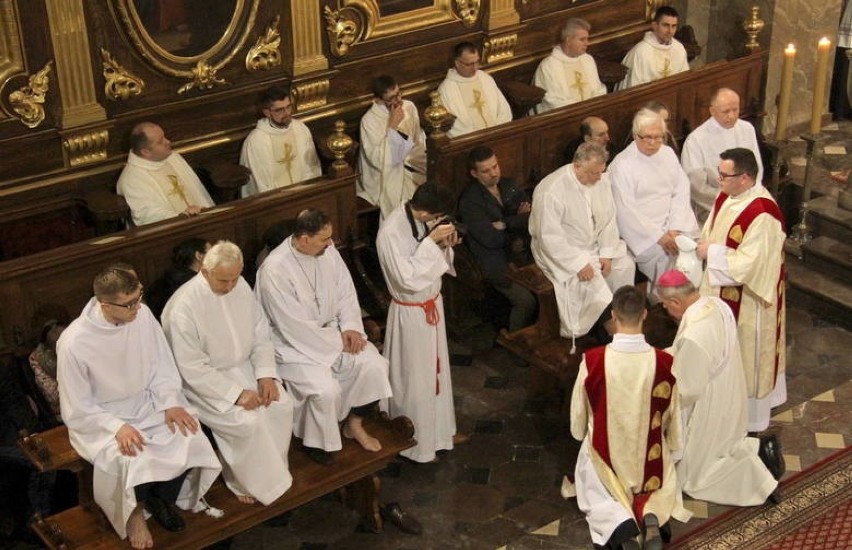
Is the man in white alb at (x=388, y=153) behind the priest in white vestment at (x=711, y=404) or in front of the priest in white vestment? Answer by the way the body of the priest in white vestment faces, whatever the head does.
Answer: in front

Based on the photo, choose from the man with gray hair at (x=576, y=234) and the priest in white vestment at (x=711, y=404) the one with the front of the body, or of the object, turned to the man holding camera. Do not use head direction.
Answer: the priest in white vestment

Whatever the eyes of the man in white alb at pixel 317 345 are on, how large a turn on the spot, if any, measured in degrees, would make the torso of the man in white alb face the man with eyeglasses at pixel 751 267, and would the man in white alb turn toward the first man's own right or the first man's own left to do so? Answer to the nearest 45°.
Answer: approximately 45° to the first man's own left

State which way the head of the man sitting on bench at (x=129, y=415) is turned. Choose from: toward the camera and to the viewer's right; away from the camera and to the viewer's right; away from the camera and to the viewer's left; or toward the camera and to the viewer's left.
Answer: toward the camera and to the viewer's right

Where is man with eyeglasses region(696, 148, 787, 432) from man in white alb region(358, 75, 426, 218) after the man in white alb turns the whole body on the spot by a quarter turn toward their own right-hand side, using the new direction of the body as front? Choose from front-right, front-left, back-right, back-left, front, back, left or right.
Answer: left

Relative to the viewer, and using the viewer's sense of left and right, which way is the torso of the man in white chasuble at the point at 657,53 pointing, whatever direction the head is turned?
facing the viewer and to the right of the viewer

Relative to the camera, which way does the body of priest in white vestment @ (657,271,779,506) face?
to the viewer's left

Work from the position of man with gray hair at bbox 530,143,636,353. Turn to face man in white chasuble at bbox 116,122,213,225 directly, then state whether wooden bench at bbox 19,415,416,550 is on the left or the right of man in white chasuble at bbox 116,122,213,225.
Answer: left

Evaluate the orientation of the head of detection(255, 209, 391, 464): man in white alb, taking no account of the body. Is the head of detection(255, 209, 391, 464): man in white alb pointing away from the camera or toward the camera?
toward the camera

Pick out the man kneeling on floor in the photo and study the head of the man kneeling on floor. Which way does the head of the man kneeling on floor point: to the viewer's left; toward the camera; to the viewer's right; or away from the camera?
away from the camera

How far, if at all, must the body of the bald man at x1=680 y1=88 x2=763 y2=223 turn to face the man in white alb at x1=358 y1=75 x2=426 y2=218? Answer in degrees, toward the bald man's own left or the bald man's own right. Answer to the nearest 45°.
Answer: approximately 135° to the bald man's own right

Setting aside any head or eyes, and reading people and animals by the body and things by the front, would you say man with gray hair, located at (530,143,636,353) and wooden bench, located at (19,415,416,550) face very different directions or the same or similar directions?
same or similar directions

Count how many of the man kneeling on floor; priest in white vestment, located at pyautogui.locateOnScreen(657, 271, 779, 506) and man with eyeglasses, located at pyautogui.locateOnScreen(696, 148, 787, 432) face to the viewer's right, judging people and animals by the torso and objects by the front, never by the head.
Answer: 0

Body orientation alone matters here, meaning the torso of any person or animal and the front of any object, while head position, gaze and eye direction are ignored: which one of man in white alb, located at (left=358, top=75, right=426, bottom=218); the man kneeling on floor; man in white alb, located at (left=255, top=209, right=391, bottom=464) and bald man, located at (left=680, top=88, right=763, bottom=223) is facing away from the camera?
the man kneeling on floor

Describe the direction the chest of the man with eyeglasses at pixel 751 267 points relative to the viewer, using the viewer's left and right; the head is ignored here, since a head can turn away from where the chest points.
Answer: facing to the left of the viewer

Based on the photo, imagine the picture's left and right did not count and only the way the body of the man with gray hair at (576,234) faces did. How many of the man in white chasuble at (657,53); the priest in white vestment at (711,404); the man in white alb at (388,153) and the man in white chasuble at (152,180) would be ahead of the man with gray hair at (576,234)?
1
